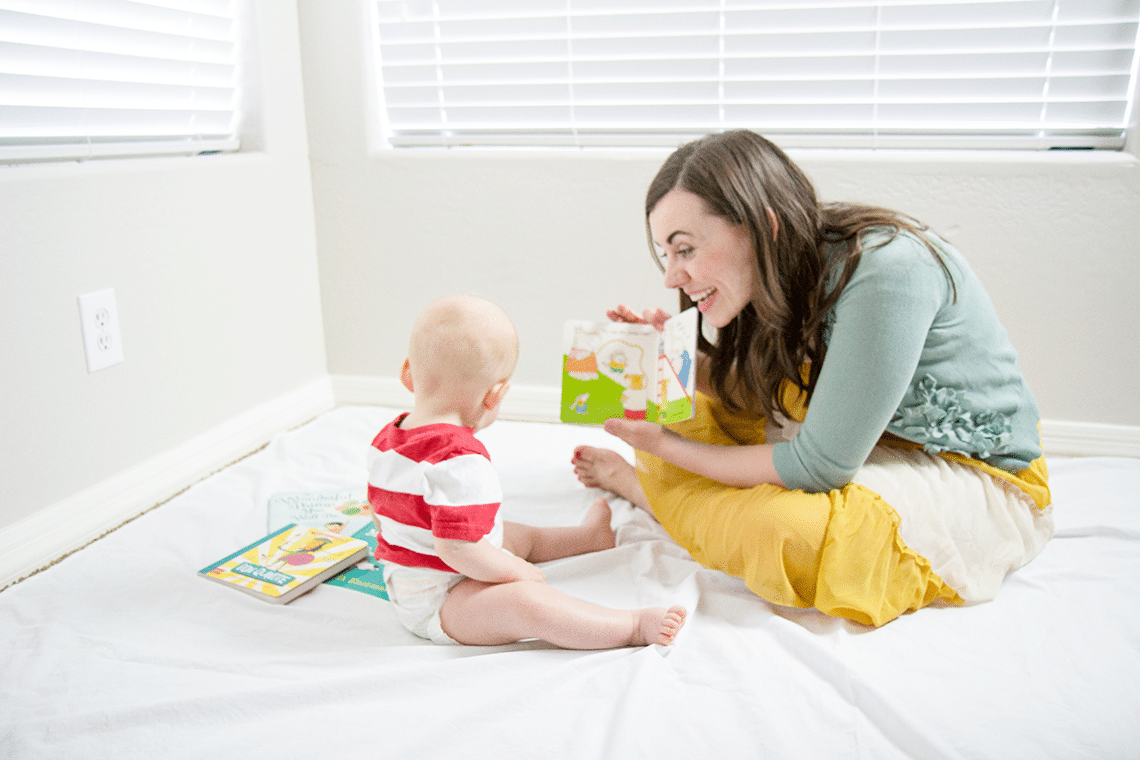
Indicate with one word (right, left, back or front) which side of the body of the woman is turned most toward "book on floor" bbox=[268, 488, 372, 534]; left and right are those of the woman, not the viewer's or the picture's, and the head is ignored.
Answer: front

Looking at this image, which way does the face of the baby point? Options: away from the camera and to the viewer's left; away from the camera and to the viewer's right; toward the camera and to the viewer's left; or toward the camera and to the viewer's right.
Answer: away from the camera and to the viewer's right

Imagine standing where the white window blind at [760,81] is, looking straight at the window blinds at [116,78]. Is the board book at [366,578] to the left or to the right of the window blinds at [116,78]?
left

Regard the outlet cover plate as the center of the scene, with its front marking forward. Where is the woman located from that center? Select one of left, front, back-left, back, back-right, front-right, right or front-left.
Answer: front

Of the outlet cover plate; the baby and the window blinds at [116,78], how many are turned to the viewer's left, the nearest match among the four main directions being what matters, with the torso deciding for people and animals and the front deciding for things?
0

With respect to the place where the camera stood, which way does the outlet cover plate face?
facing the viewer and to the right of the viewer

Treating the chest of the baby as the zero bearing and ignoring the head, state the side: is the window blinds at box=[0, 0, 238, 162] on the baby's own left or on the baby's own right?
on the baby's own left

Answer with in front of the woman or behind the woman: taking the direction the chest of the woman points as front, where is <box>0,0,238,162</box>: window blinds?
in front

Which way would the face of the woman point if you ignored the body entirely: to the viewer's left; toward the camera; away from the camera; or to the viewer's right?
to the viewer's left

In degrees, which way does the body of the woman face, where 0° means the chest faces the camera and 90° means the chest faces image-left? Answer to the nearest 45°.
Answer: approximately 90°

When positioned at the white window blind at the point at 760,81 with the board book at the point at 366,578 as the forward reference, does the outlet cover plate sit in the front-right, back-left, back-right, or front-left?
front-right

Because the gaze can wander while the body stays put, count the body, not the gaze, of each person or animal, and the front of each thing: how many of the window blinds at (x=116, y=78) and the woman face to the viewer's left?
1

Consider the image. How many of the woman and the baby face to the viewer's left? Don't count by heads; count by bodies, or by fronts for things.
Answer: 1

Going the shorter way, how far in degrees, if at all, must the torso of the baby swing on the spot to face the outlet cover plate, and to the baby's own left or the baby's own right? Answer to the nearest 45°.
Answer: approximately 90° to the baby's own left

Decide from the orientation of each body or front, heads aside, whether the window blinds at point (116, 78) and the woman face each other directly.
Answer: yes
